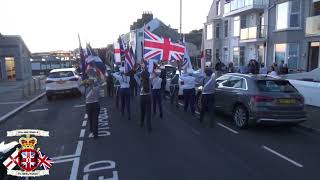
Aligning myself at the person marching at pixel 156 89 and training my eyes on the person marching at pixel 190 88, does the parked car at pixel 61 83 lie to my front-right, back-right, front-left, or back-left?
back-left

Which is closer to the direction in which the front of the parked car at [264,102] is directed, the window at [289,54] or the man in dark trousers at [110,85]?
the man in dark trousers

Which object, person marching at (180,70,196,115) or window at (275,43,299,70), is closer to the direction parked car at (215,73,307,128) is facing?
the person marching

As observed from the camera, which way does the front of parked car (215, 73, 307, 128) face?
facing away from the viewer and to the left of the viewer
